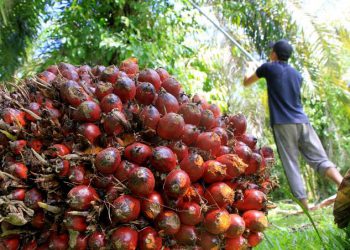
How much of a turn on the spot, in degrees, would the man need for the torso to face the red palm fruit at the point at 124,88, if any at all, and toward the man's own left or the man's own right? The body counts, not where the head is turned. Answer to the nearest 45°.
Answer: approximately 135° to the man's own left

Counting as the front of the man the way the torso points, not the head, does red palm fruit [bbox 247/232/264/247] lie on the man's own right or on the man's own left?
on the man's own left

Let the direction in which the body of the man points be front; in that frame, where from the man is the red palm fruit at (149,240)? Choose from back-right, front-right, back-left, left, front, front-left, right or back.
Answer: back-left

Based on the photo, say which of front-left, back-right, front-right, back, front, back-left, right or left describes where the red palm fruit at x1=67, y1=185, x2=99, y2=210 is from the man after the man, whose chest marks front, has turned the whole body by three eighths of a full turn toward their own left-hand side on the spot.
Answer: front

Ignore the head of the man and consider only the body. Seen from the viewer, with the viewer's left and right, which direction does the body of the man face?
facing away from the viewer and to the left of the viewer

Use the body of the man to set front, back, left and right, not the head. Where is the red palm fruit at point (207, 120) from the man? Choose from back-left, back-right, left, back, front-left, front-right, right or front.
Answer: back-left

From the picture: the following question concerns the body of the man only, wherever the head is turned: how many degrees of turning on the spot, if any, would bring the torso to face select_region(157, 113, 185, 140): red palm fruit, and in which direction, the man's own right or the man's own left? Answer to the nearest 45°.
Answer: approximately 135° to the man's own left

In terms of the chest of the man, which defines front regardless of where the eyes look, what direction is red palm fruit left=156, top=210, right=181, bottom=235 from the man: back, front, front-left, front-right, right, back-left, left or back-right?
back-left

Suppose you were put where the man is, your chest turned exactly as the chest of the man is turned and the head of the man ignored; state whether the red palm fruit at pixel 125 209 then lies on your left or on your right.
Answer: on your left

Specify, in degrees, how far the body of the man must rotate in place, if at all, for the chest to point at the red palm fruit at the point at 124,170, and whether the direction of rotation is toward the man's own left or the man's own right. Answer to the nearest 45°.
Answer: approximately 135° to the man's own left

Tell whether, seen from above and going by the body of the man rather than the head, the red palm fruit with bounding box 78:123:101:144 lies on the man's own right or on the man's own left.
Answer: on the man's own left

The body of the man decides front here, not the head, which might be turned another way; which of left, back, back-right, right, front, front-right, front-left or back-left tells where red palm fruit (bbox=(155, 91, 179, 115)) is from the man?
back-left
